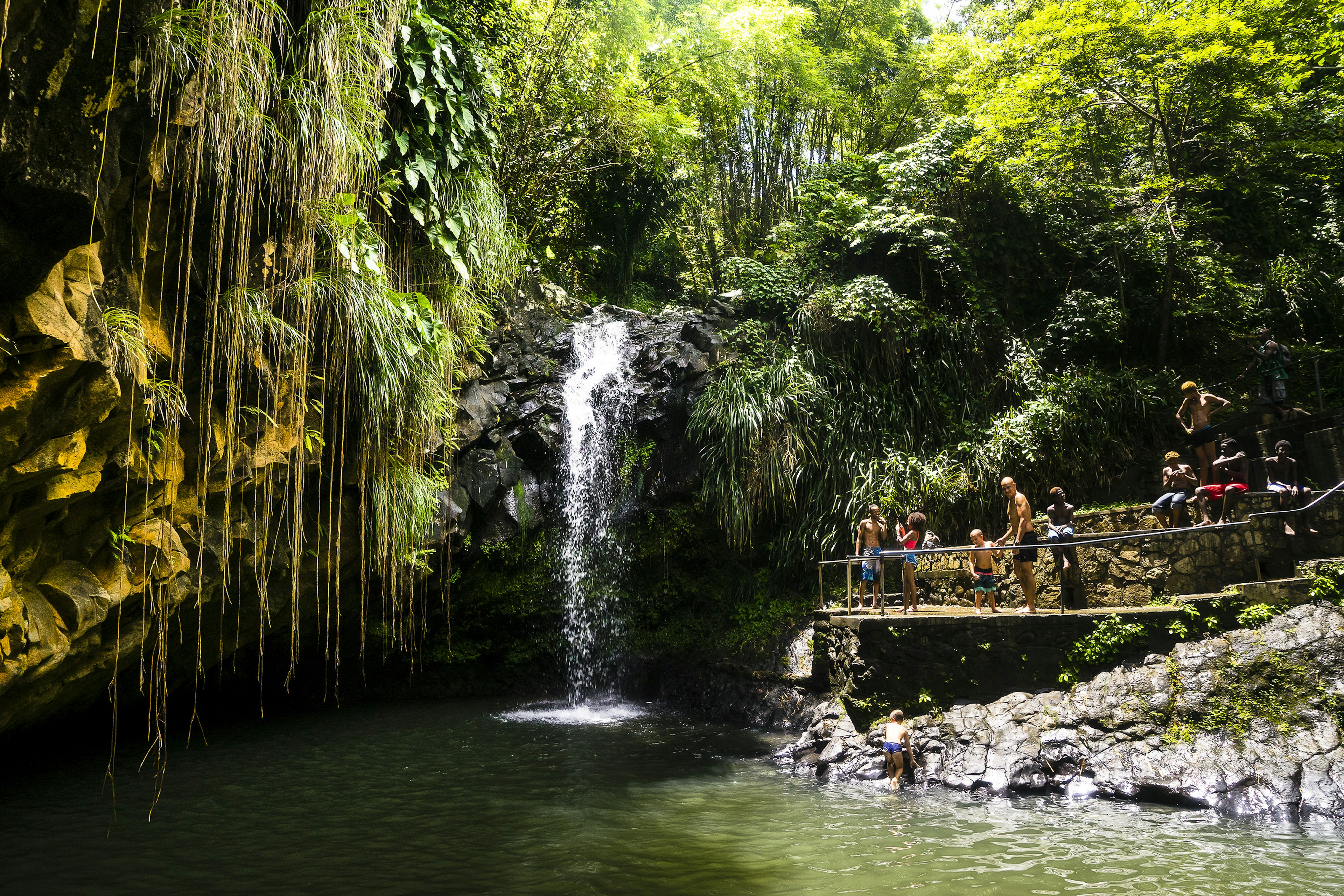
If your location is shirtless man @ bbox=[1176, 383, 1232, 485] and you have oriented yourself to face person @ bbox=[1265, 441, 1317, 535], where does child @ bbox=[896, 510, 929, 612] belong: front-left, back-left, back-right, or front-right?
back-right

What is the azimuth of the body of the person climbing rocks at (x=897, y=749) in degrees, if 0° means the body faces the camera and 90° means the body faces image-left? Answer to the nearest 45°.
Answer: approximately 180°

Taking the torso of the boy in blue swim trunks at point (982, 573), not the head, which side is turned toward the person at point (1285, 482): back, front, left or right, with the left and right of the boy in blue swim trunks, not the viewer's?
left

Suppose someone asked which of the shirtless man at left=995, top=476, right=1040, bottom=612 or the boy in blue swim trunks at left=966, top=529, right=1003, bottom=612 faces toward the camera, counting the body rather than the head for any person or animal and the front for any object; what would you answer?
the boy in blue swim trunks

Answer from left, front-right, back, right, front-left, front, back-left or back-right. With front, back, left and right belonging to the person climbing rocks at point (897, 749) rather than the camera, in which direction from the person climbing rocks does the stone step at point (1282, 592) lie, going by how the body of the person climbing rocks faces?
right

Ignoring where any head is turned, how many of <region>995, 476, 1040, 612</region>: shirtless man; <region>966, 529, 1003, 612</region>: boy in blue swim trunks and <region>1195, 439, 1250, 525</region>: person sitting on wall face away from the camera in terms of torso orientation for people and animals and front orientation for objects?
0

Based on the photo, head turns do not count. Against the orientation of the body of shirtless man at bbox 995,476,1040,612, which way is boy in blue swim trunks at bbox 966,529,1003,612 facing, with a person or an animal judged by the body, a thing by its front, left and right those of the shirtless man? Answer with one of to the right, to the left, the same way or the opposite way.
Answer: to the left

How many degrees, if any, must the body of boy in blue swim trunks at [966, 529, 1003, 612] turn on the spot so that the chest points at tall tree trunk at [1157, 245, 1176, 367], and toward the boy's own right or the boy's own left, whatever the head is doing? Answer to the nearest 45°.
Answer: approximately 135° to the boy's own left

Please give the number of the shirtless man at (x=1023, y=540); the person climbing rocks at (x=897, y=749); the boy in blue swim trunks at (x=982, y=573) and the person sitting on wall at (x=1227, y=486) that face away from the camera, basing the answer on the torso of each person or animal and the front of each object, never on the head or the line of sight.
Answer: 1

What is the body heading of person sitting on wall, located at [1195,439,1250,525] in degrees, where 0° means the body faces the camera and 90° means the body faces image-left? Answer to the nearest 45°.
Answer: approximately 45°

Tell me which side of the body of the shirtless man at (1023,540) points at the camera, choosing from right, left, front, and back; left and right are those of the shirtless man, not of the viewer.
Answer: left

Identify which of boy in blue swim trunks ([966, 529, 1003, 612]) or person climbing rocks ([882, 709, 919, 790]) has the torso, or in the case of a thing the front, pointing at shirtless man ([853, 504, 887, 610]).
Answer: the person climbing rocks
